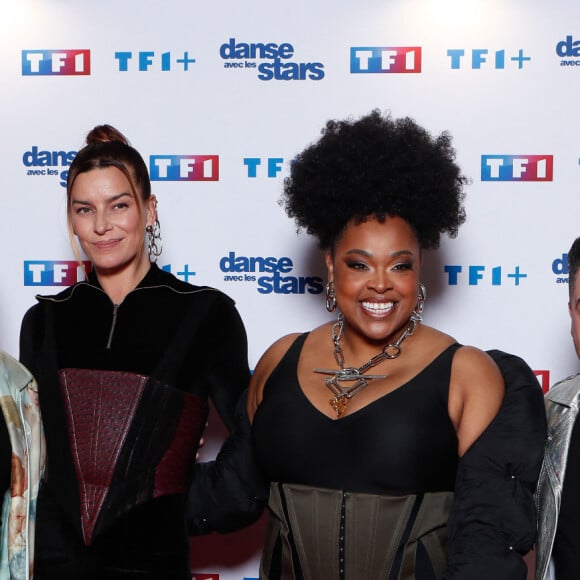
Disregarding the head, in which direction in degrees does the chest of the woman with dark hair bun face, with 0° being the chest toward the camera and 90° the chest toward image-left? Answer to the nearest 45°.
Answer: approximately 45°

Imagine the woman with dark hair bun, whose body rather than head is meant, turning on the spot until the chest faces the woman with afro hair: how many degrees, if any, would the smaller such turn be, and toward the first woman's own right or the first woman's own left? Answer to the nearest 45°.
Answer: approximately 90° to the first woman's own left
